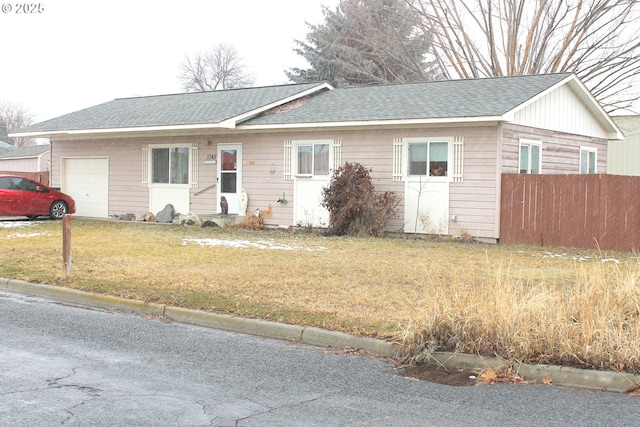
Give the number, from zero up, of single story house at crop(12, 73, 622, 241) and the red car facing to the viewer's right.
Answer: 1

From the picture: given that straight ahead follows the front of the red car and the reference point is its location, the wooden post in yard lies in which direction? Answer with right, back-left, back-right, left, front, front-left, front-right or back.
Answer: right

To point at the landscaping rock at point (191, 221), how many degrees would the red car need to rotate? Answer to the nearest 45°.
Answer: approximately 45° to its right

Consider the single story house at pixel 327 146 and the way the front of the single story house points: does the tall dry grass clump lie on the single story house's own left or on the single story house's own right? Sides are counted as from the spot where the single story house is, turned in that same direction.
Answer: on the single story house's own left

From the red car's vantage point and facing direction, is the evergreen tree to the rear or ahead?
ahead

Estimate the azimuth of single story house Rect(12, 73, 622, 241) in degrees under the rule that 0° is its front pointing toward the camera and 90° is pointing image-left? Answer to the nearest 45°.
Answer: approximately 45°

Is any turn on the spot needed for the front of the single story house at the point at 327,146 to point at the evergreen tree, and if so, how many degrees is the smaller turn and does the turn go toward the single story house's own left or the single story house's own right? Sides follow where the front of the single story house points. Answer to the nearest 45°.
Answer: approximately 135° to the single story house's own right

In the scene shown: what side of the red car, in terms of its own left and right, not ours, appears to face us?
right

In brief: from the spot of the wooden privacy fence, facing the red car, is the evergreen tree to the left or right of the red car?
right

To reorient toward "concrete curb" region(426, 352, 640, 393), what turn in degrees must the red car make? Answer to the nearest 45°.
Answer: approximately 90° to its right

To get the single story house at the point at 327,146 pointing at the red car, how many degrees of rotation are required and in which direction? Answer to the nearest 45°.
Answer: approximately 45° to its right

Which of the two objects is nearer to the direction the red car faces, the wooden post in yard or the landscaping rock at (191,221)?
the landscaping rock

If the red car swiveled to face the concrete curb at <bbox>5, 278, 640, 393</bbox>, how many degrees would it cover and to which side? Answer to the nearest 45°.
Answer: approximately 90° to its right

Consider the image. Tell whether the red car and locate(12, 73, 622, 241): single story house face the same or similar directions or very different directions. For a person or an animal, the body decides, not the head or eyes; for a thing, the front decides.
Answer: very different directions

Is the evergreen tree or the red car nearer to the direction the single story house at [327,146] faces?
the red car

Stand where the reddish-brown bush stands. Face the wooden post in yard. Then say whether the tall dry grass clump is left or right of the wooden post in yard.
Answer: left

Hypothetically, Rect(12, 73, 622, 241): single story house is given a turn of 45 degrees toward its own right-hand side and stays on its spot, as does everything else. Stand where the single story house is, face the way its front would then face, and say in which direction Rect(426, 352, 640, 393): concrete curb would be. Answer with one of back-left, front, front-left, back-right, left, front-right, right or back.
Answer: left
